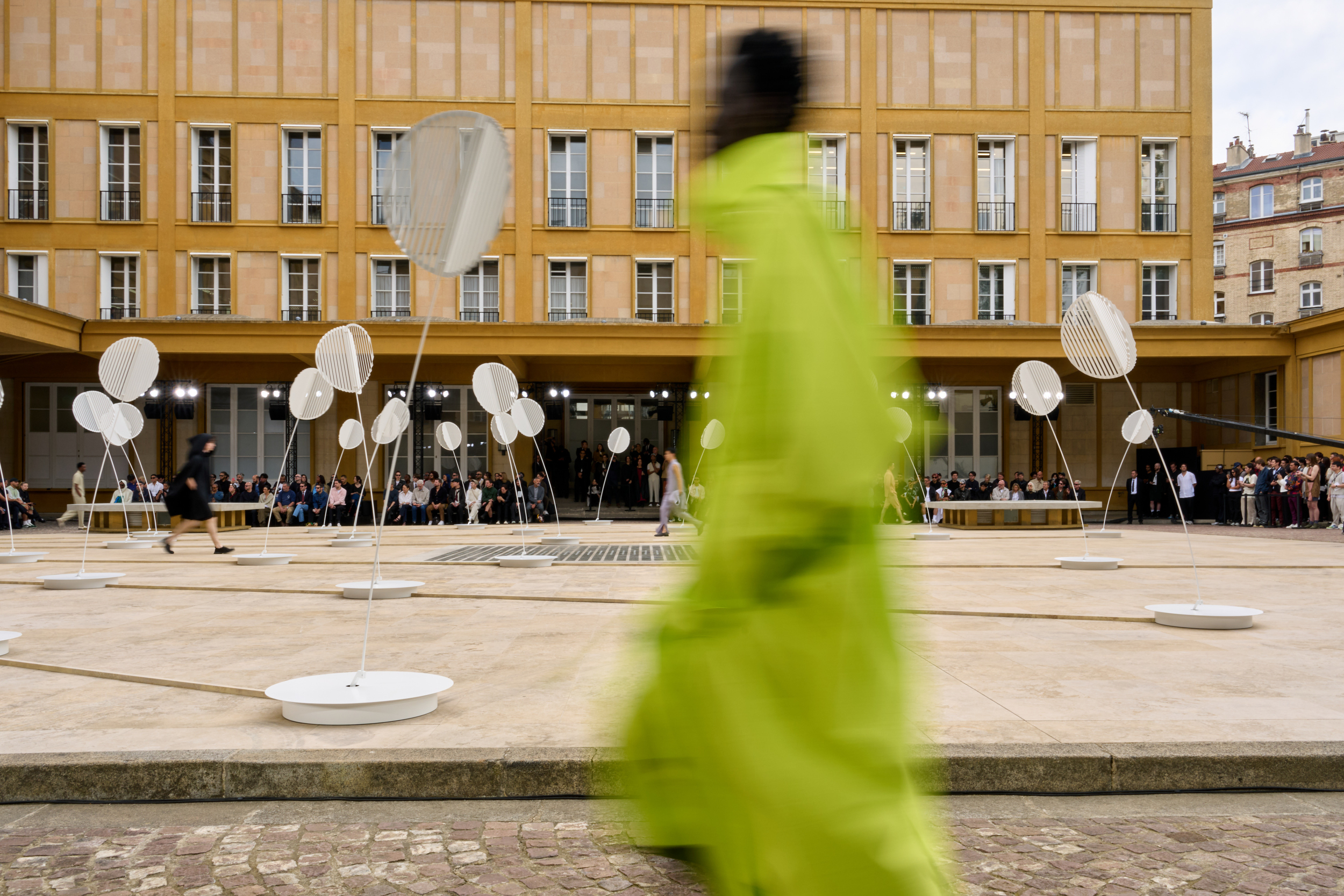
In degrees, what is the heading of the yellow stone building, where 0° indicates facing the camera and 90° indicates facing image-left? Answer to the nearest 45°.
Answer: approximately 0°

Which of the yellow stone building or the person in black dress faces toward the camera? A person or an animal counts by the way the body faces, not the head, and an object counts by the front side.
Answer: the yellow stone building

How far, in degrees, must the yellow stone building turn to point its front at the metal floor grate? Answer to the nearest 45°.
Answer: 0° — it already faces it

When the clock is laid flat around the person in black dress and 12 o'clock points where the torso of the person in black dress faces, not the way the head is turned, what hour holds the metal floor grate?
The metal floor grate is roughly at 1 o'clock from the person in black dress.

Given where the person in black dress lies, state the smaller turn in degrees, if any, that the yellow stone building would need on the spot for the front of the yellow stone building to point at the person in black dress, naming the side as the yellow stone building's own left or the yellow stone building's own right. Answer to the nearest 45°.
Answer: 0° — it already faces them

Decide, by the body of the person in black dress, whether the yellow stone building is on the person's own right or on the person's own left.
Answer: on the person's own left

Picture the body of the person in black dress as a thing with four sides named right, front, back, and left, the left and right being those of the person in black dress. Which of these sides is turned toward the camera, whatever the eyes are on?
right

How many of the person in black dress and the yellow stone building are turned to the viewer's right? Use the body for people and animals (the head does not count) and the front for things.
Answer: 1

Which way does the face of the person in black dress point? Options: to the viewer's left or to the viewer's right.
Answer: to the viewer's right
